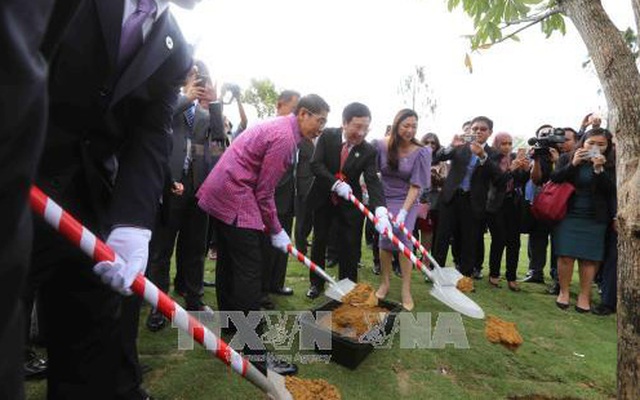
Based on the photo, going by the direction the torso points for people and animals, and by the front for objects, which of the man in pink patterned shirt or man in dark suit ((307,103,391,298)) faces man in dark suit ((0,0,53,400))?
man in dark suit ((307,103,391,298))

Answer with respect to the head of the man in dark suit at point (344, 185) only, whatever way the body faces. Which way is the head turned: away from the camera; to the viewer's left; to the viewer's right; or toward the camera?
toward the camera

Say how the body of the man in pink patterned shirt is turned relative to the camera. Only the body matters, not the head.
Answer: to the viewer's right

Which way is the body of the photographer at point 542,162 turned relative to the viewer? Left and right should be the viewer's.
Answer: facing the viewer and to the left of the viewer

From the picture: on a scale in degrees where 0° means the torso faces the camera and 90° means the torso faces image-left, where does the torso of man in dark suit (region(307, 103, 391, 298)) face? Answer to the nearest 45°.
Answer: approximately 0°

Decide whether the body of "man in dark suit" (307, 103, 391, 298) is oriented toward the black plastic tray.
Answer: yes

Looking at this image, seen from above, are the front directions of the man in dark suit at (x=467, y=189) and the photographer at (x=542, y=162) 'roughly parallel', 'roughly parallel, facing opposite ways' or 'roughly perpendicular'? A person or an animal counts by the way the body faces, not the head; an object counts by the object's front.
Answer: roughly parallel

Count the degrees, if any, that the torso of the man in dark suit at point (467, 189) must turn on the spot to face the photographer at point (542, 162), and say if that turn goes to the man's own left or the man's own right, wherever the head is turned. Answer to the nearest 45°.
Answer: approximately 135° to the man's own left

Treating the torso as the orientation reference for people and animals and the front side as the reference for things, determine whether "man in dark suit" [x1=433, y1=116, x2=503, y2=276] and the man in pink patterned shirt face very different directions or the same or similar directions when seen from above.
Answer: very different directions

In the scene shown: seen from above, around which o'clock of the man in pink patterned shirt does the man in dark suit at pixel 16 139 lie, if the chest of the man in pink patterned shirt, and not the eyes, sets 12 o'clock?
The man in dark suit is roughly at 3 o'clock from the man in pink patterned shirt.

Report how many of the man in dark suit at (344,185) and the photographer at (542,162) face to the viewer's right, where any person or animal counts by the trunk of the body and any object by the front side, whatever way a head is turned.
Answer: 0

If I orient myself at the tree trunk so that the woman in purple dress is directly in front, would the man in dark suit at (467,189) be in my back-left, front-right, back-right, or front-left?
front-right

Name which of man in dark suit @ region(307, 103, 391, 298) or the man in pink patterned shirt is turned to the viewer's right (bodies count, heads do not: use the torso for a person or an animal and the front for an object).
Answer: the man in pink patterned shirt

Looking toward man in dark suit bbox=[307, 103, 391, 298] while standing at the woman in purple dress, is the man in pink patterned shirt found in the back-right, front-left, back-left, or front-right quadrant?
front-left

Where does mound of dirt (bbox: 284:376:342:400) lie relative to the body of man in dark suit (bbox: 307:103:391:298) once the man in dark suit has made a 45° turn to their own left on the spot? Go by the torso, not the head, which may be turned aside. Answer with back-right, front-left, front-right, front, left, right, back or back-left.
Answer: front-right

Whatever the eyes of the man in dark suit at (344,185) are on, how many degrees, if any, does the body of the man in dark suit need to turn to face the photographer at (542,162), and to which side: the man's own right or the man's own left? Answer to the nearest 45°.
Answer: approximately 135° to the man's own left

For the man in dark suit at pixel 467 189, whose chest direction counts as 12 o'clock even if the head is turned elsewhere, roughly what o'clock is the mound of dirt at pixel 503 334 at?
The mound of dirt is roughly at 10 o'clock from the man in dark suit.
